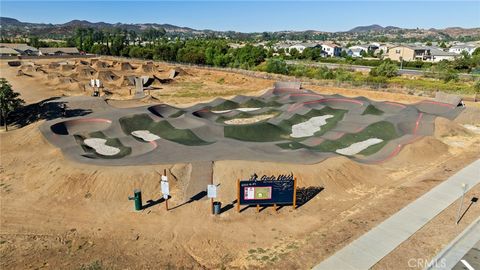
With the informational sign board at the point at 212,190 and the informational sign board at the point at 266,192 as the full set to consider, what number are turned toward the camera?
2

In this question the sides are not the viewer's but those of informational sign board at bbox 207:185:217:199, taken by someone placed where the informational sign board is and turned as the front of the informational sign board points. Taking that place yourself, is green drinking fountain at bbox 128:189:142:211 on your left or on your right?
on your right

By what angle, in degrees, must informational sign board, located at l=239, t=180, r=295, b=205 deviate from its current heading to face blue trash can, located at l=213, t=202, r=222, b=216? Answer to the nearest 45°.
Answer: approximately 90° to its right

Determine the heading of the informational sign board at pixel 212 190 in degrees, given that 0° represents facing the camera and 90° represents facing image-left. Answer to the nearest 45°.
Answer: approximately 0°

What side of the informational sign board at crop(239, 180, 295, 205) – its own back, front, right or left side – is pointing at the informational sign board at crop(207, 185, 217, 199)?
right

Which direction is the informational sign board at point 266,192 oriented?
toward the camera

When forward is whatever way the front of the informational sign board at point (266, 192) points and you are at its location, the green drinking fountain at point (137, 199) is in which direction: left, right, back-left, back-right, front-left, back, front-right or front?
right

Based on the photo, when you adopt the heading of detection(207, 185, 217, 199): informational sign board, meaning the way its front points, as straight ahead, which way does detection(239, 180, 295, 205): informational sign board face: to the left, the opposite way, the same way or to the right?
the same way

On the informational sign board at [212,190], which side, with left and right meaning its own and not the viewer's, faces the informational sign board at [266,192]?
left
